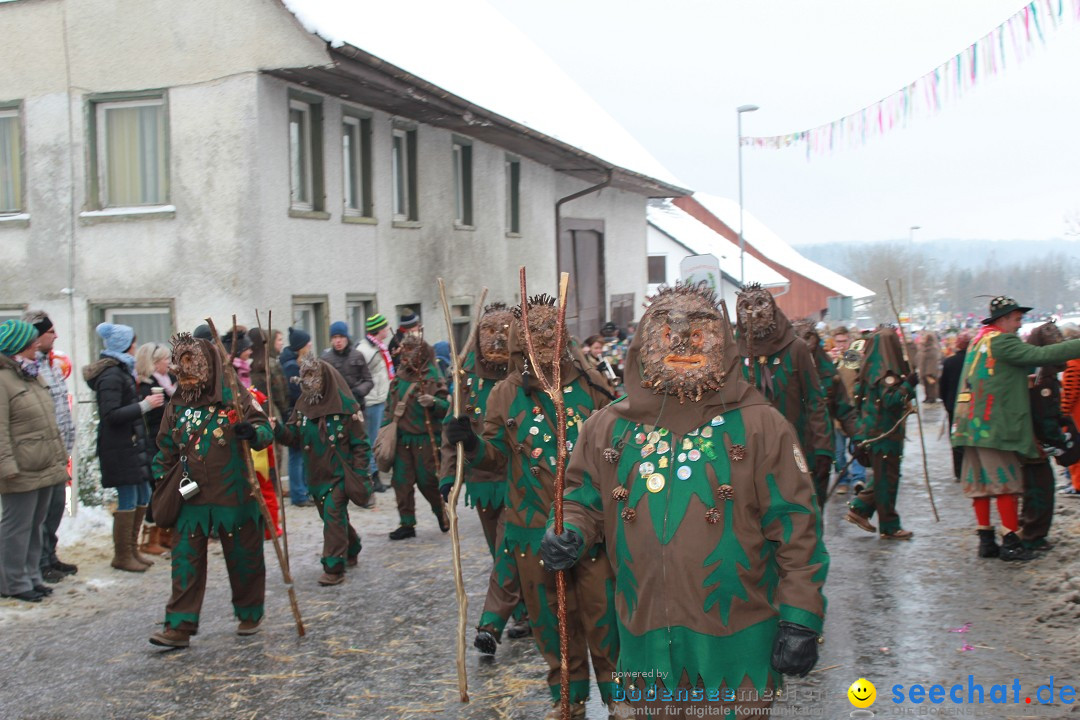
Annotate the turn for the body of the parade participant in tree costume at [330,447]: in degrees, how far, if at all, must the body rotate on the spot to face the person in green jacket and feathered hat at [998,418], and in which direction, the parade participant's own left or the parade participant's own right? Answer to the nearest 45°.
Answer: approximately 135° to the parade participant's own left

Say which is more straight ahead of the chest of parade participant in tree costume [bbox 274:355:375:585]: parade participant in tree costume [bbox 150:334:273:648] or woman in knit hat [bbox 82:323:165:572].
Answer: the parade participant in tree costume

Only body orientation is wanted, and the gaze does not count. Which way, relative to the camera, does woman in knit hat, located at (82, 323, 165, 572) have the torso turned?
to the viewer's right

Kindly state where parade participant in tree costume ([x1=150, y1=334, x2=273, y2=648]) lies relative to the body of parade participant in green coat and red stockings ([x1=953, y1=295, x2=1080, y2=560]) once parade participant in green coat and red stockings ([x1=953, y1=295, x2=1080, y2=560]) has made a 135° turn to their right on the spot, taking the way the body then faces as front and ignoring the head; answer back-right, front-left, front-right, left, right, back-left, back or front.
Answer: front-right

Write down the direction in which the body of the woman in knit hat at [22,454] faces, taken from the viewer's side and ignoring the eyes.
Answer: to the viewer's right

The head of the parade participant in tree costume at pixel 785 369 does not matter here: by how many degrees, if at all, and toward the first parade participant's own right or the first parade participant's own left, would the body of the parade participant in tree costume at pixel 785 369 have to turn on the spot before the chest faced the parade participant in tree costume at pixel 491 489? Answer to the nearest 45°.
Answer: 0° — they already face them

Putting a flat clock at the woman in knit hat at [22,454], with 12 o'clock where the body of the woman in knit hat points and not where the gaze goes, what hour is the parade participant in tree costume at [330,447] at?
The parade participant in tree costume is roughly at 12 o'clock from the woman in knit hat.
